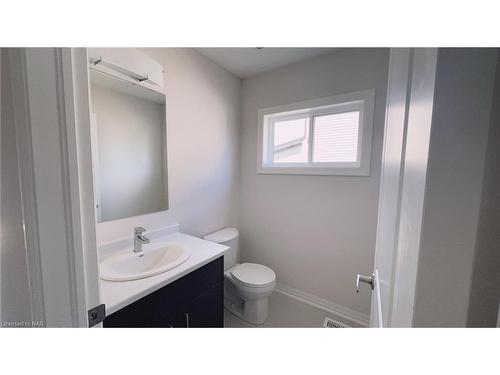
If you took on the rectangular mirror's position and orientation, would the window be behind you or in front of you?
in front

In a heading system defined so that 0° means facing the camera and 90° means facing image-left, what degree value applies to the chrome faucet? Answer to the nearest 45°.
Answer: approximately 315°

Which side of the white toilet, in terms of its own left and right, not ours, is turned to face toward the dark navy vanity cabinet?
right

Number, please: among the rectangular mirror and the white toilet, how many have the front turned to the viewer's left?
0

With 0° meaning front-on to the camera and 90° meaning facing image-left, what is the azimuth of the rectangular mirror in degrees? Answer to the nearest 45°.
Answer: approximately 315°

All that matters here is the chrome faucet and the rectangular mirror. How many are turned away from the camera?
0

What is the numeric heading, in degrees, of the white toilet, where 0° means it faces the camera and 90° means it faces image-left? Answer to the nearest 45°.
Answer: approximately 315°
